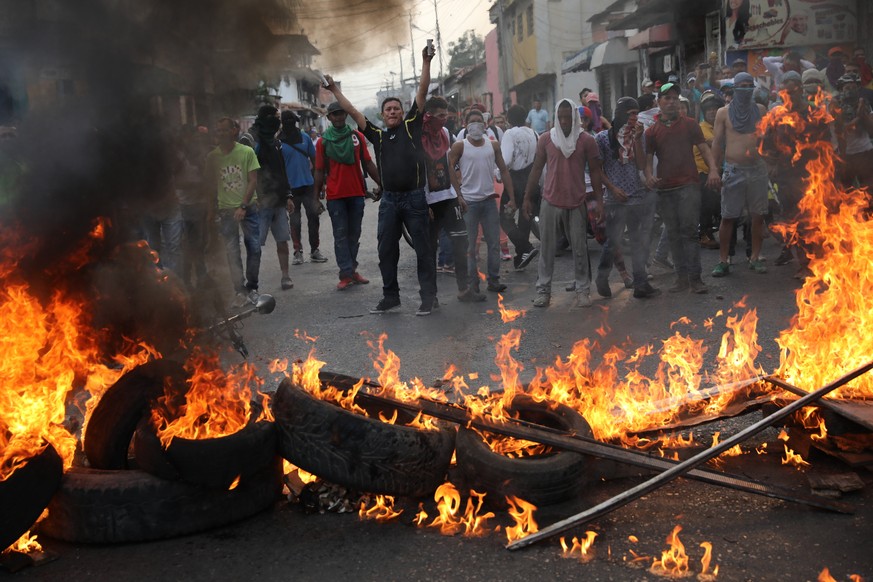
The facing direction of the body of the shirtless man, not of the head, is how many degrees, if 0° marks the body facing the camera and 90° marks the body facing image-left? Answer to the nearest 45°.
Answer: approximately 0°

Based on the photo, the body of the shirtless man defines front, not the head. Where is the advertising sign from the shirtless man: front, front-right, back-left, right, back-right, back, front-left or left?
back

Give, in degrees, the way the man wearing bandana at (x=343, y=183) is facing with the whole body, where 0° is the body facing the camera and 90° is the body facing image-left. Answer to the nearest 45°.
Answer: approximately 0°
